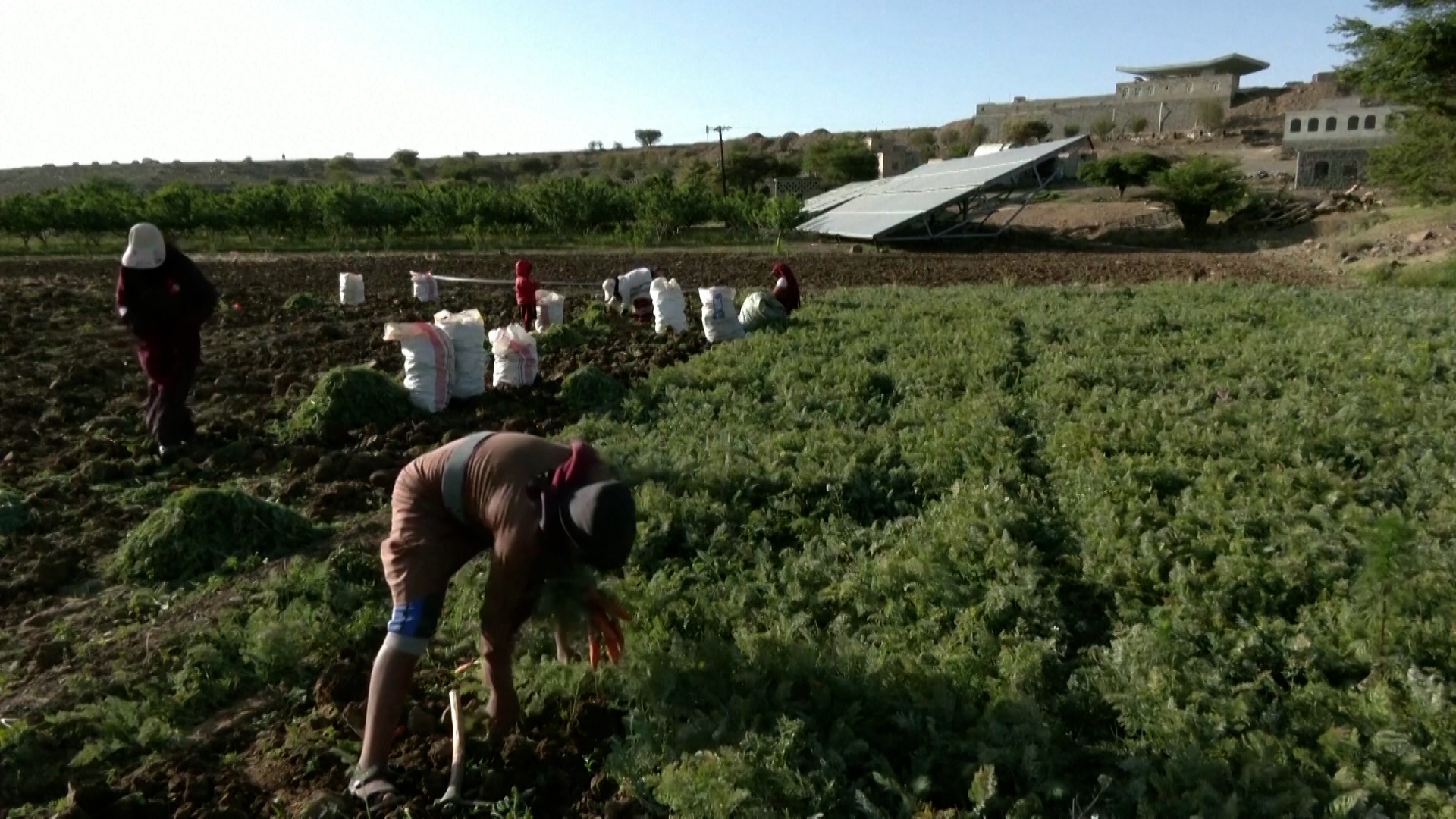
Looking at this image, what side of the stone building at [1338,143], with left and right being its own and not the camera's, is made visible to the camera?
front

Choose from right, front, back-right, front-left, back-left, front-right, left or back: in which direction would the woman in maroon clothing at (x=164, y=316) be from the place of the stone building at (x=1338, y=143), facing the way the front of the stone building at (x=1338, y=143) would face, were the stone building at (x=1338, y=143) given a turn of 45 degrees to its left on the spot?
front-right

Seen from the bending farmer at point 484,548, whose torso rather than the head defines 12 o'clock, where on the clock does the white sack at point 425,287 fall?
The white sack is roughly at 9 o'clock from the bending farmer.

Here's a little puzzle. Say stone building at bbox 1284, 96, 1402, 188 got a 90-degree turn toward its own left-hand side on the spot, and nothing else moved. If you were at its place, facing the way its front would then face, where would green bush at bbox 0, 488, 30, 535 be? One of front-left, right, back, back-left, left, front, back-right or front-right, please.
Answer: right

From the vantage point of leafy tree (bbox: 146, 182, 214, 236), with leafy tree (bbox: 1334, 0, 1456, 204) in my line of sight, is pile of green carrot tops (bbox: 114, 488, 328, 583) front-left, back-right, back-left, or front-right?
front-right

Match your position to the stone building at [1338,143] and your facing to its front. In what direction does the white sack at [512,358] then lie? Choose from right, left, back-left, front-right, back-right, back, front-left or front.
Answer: front

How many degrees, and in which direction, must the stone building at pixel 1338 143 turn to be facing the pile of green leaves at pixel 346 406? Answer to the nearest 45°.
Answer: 0° — it already faces it

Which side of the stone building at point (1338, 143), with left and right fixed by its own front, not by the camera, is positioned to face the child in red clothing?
front

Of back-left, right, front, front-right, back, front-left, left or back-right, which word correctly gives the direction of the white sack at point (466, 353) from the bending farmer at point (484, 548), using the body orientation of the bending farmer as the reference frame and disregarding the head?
left

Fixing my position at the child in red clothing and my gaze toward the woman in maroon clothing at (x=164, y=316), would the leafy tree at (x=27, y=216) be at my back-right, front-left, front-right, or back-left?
back-right

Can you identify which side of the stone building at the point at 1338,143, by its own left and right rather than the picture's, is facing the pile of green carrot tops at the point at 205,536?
front

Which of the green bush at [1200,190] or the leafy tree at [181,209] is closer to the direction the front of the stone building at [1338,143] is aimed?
the green bush

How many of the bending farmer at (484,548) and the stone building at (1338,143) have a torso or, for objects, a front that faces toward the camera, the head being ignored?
1

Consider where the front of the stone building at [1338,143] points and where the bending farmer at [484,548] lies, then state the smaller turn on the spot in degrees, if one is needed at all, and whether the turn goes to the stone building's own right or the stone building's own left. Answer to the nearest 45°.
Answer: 0° — it already faces them

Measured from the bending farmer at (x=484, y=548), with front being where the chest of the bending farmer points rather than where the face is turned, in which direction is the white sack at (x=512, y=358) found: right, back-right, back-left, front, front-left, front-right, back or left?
left

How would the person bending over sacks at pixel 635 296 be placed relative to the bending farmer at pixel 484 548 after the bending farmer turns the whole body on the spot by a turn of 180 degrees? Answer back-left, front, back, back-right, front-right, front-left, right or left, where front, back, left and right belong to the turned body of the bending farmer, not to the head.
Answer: right

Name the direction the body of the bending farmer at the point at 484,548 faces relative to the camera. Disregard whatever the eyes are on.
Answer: to the viewer's right

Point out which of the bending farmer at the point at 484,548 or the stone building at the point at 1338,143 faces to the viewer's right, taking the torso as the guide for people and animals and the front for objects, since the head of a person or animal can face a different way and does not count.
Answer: the bending farmer
